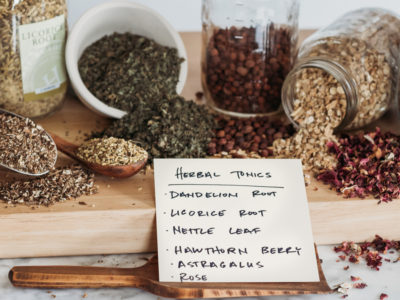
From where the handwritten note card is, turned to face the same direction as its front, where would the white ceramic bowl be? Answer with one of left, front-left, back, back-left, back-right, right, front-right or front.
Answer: back-right

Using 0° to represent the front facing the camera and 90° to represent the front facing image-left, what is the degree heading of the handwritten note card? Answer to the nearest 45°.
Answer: approximately 0°
